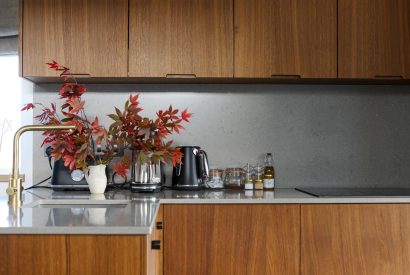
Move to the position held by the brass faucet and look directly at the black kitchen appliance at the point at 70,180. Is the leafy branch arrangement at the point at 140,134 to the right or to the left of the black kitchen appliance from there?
right

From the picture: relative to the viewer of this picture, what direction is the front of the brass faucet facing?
facing to the right of the viewer

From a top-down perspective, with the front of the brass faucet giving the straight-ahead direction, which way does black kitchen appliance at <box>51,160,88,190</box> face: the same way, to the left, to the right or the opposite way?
to the right

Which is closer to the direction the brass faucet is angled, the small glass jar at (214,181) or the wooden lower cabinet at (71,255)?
the small glass jar
